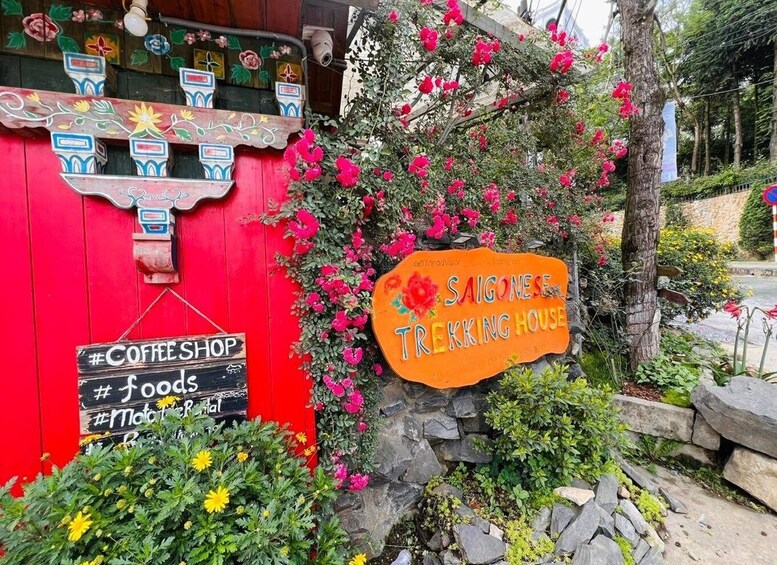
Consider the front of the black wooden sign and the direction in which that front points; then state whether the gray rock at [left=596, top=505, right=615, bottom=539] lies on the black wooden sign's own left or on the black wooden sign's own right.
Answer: on the black wooden sign's own left

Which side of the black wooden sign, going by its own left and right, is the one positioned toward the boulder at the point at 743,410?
left

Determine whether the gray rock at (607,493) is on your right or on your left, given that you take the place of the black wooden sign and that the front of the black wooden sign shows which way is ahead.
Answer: on your left

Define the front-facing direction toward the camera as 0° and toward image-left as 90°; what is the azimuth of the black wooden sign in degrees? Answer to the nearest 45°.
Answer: approximately 0°

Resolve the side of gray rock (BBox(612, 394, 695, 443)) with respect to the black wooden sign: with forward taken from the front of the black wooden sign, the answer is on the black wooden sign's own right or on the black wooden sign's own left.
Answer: on the black wooden sign's own left

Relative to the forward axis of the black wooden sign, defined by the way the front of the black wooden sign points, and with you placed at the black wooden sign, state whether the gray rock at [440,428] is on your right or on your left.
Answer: on your left
